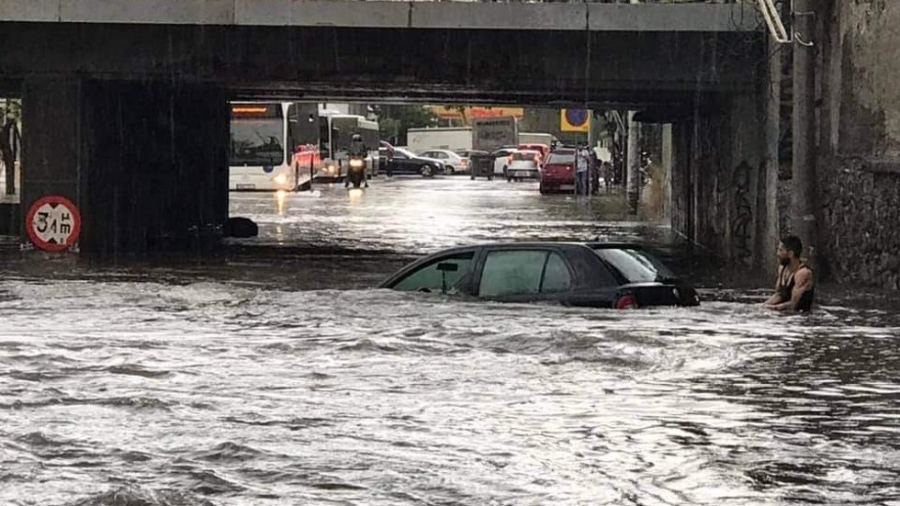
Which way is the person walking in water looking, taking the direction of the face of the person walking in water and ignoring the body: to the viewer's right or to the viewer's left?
to the viewer's left

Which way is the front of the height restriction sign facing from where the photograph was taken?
facing the viewer

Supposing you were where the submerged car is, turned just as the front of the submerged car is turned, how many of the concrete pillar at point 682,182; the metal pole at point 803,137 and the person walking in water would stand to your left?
0

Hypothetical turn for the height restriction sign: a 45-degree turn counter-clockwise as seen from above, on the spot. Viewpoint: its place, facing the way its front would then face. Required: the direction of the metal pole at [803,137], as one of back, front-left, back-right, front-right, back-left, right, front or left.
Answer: front

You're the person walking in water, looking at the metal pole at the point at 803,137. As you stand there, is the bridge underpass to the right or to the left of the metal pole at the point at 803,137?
left

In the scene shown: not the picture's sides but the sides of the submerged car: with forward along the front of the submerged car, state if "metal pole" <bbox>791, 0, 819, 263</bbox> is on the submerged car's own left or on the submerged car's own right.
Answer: on the submerged car's own right

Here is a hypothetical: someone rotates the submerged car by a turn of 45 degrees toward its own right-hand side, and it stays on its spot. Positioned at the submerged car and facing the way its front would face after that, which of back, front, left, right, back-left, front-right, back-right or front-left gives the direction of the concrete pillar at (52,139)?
front-left

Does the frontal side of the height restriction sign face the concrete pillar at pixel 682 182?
no

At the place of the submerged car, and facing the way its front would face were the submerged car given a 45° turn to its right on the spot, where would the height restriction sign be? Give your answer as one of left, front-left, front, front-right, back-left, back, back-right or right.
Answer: front-left

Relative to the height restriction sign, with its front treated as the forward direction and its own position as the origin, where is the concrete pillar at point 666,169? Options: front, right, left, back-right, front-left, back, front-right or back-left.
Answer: back-left

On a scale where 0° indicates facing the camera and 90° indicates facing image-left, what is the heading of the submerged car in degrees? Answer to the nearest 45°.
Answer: approximately 135°
